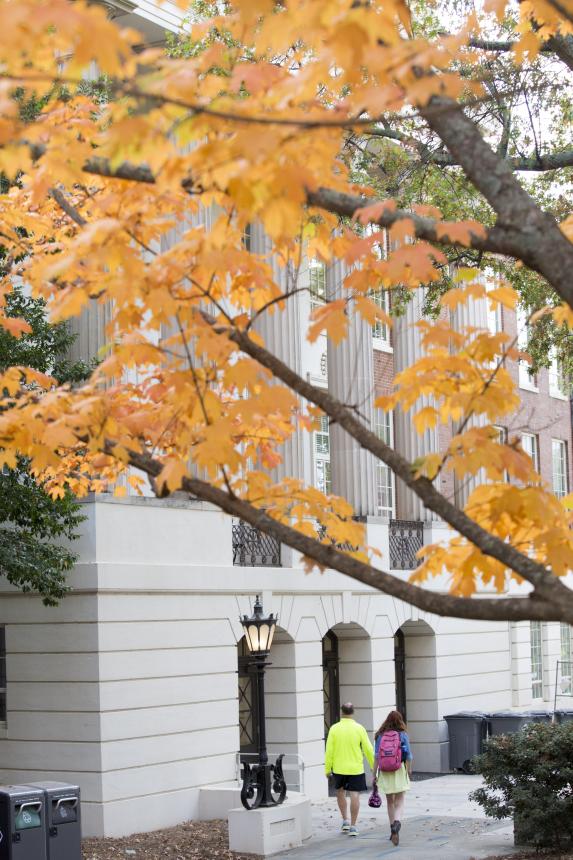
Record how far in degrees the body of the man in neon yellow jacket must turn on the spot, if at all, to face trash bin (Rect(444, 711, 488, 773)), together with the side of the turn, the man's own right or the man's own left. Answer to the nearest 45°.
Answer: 0° — they already face it

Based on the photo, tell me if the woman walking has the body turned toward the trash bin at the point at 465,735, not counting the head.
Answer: yes

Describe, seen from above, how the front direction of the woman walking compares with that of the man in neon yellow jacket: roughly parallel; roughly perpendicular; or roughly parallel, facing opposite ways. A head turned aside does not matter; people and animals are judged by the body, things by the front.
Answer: roughly parallel

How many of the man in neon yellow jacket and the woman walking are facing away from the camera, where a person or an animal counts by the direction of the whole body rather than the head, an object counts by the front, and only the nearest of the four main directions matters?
2

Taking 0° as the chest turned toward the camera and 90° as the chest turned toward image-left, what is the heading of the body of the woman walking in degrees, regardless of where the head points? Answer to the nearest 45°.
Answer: approximately 180°

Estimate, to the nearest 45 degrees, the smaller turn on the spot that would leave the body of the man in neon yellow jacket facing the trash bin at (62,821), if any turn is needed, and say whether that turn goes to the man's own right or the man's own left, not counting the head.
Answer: approximately 135° to the man's own left

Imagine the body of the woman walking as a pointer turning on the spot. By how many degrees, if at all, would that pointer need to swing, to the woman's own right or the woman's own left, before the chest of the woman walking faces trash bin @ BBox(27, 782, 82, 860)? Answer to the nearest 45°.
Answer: approximately 135° to the woman's own left

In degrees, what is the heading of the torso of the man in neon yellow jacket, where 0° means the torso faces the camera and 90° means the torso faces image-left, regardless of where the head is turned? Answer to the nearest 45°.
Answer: approximately 180°

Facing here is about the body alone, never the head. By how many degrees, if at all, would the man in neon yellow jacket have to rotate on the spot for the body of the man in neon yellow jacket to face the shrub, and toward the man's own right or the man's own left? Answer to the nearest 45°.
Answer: approximately 135° to the man's own right

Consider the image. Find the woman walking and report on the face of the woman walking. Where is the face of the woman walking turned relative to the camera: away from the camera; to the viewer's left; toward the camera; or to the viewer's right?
away from the camera

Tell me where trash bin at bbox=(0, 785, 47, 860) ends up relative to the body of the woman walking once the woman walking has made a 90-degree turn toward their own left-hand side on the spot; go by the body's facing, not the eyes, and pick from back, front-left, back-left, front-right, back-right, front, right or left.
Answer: front-left

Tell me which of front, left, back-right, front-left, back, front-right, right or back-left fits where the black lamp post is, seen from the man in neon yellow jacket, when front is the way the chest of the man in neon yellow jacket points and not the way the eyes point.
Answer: back-left

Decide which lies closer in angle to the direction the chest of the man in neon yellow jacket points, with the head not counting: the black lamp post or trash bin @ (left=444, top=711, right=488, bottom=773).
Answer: the trash bin
